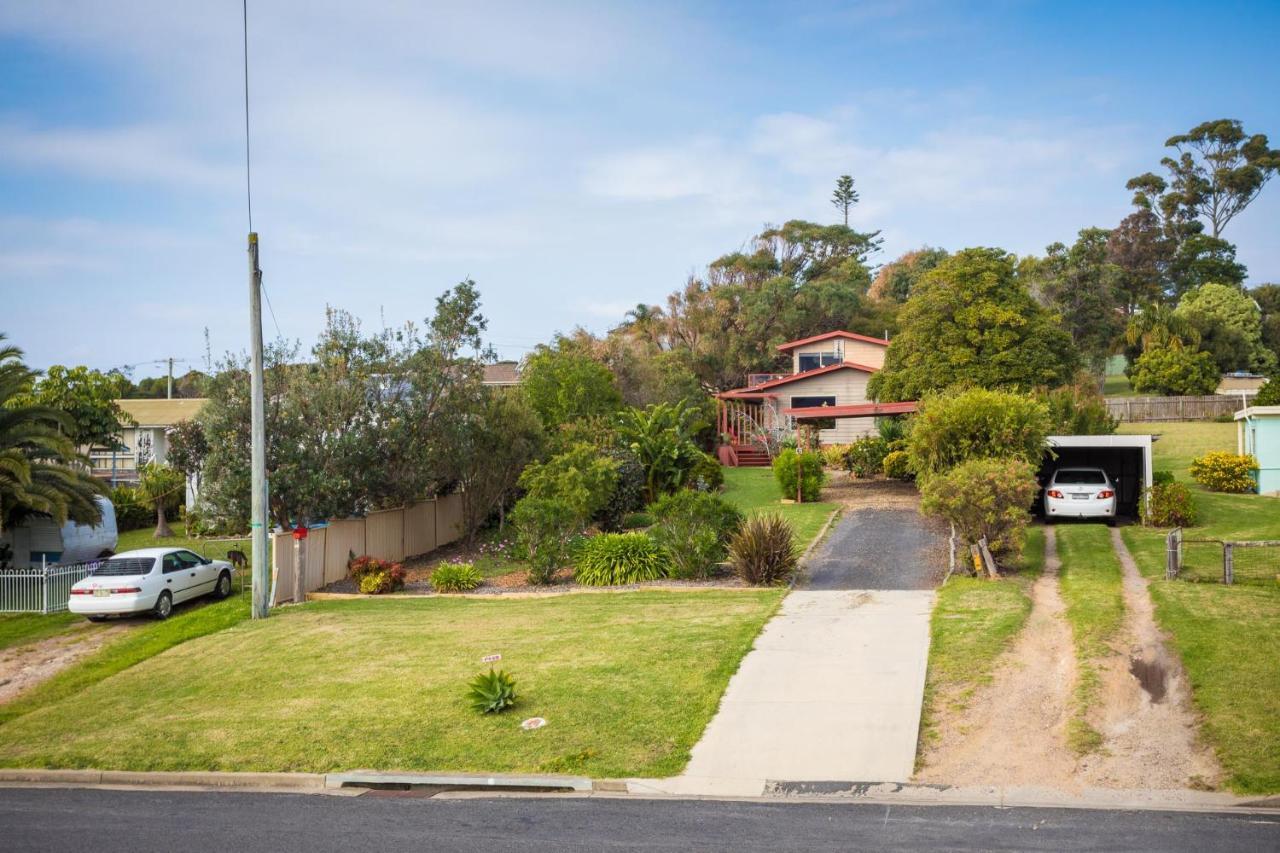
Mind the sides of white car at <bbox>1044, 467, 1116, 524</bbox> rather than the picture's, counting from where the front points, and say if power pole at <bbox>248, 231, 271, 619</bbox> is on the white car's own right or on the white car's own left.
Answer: on the white car's own left

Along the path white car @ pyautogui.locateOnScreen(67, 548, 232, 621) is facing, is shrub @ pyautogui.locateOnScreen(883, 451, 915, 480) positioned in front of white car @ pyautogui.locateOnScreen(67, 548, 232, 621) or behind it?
in front

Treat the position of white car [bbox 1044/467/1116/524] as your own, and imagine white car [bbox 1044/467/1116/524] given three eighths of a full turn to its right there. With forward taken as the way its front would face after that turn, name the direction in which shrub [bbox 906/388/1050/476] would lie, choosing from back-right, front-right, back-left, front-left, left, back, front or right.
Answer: right

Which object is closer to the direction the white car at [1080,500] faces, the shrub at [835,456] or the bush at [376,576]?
the shrub

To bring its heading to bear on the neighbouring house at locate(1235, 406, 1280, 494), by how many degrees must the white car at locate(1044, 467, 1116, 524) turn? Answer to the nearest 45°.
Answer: approximately 45° to its right

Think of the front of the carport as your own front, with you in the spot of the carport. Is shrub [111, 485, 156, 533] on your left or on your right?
on your right

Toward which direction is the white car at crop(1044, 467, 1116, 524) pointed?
away from the camera

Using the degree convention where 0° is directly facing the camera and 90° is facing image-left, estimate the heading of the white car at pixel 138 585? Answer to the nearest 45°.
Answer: approximately 225°

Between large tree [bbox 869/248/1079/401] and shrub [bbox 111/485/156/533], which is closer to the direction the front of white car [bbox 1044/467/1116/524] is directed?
the large tree

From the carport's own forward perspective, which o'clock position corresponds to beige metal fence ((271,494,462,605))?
The beige metal fence is roughly at 2 o'clock from the carport.
